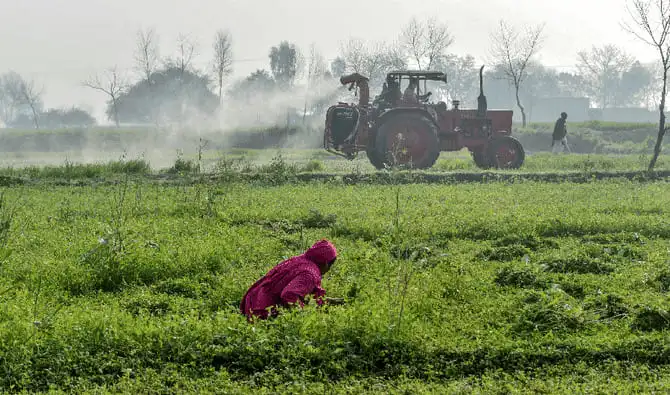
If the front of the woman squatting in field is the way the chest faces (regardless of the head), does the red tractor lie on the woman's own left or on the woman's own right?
on the woman's own left

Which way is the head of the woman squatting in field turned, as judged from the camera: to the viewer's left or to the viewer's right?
to the viewer's right

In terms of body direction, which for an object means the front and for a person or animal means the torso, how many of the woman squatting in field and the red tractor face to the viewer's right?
2

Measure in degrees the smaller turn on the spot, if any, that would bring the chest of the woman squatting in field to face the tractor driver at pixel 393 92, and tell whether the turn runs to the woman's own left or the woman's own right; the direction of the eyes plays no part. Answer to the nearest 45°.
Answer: approximately 90° to the woman's own left

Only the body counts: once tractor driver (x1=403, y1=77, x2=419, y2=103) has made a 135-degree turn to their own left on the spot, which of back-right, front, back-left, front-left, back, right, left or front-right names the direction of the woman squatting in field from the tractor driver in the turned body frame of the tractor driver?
back-left

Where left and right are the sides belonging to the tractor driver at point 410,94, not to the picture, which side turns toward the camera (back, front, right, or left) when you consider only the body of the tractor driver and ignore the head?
right

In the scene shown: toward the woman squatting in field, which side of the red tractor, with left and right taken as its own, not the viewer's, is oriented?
right

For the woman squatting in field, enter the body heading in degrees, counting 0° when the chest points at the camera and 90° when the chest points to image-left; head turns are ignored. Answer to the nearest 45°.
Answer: approximately 270°

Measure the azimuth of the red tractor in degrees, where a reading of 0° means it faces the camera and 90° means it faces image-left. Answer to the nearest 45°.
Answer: approximately 270°
